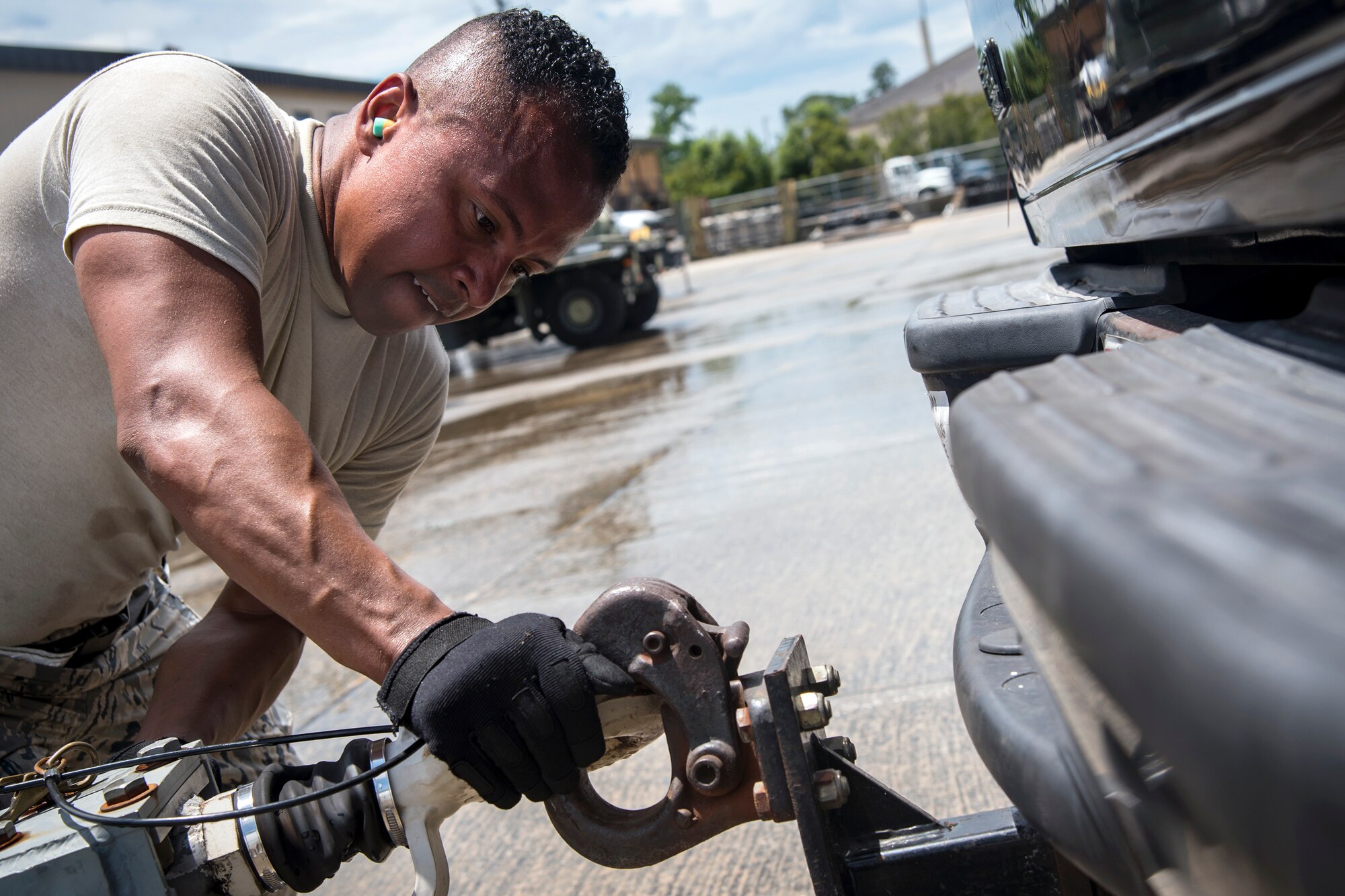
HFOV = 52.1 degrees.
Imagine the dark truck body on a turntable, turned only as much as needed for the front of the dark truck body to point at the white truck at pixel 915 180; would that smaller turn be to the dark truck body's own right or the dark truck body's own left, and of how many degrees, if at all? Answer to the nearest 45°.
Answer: approximately 90° to the dark truck body's own left

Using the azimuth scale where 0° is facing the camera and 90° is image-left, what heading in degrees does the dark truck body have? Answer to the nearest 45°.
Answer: approximately 270°

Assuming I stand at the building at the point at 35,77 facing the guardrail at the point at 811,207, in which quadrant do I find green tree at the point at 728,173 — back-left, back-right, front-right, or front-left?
front-left

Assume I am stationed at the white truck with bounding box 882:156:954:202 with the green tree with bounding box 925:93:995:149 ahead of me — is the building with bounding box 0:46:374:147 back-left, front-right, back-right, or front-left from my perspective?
back-left

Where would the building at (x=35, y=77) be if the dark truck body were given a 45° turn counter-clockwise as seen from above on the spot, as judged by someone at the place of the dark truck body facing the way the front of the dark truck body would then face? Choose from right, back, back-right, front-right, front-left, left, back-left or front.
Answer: left

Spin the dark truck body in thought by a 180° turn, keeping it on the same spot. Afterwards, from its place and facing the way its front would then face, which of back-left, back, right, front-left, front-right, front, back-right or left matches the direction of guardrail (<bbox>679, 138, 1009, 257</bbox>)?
right

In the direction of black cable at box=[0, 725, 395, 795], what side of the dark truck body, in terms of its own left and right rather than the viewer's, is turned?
back

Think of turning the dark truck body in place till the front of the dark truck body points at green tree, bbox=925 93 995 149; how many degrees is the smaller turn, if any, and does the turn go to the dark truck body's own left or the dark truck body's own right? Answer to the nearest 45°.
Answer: approximately 90° to the dark truck body's own left

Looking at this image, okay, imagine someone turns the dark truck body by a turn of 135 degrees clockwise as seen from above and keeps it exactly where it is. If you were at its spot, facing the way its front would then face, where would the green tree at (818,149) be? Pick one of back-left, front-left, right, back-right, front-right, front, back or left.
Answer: back-right

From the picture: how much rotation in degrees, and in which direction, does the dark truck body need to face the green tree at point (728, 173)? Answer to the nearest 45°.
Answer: approximately 90° to its left

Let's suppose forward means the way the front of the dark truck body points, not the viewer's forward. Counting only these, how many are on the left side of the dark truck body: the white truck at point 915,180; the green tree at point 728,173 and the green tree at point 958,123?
3
